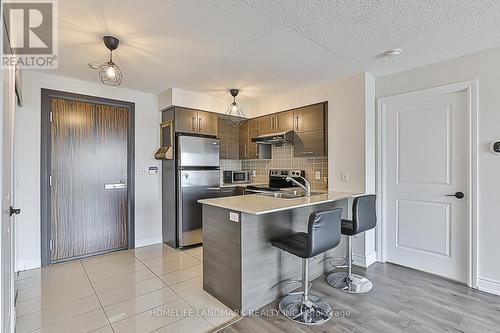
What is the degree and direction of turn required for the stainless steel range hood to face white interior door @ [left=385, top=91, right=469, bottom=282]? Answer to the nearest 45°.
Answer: approximately 90° to its left

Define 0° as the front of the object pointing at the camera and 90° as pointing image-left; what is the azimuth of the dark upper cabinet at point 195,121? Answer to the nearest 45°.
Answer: approximately 315°

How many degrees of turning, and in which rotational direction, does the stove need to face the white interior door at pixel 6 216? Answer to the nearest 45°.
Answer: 0° — it already faces it

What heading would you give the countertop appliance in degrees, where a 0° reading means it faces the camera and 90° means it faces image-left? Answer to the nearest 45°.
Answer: approximately 315°

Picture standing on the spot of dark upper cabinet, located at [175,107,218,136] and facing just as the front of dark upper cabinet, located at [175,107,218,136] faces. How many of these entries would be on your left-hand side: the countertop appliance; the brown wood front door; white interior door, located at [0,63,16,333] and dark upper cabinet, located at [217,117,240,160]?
2

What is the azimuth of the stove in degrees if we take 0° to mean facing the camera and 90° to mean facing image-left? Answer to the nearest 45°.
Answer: approximately 45°
